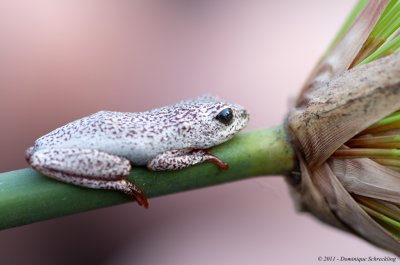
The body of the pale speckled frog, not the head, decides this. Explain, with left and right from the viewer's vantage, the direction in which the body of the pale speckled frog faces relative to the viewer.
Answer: facing to the right of the viewer

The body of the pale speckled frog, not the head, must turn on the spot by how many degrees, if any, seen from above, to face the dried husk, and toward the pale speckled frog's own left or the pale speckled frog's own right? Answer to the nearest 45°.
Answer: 0° — it already faces it
